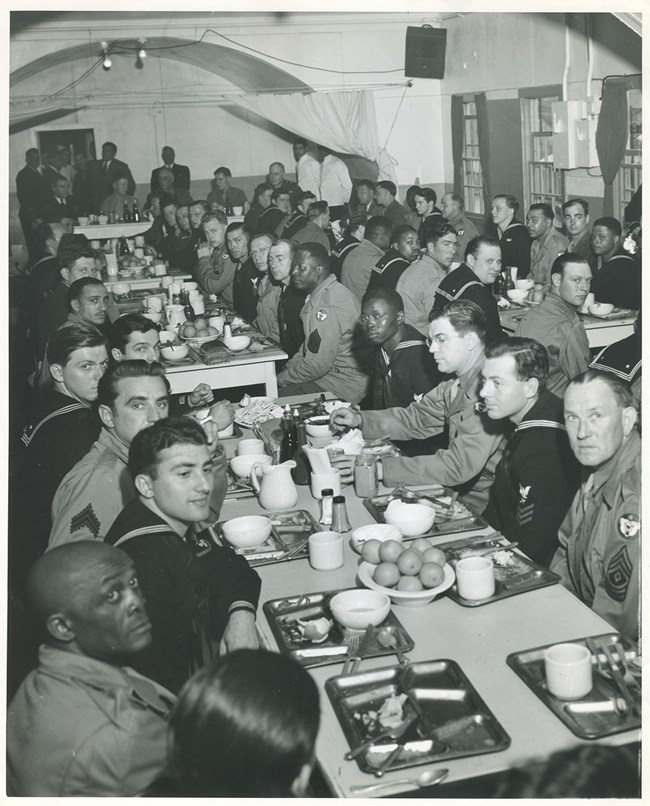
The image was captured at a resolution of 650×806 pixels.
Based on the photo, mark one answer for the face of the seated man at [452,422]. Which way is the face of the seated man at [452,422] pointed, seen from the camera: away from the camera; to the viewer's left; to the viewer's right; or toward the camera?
to the viewer's left

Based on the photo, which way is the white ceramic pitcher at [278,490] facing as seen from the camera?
to the viewer's right

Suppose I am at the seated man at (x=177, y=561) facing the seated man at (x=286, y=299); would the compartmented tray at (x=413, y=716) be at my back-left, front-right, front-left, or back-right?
back-right

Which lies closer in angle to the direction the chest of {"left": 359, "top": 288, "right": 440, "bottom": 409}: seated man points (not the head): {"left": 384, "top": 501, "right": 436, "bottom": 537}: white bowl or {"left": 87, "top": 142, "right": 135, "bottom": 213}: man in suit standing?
the white bowl

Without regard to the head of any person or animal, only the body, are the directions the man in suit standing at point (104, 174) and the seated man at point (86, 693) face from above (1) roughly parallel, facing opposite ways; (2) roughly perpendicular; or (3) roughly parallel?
roughly perpendicular

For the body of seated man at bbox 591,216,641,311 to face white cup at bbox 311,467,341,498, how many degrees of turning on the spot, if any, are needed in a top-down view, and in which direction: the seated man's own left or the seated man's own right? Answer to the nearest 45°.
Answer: approximately 45° to the seated man's own left
